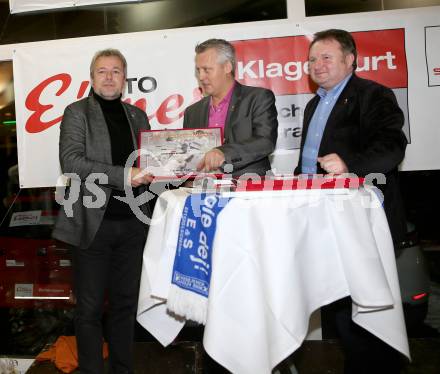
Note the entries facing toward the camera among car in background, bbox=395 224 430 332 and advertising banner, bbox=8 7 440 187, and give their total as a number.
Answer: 1

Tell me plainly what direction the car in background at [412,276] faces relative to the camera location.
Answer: facing away from the viewer and to the left of the viewer

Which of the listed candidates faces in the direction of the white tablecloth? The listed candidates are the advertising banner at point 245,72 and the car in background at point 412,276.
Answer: the advertising banner

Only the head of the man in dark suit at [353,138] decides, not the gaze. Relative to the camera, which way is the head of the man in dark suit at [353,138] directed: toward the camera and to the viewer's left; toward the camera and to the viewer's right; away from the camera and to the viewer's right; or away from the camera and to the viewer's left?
toward the camera and to the viewer's left

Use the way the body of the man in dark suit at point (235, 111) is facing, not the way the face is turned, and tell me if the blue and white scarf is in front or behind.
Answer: in front

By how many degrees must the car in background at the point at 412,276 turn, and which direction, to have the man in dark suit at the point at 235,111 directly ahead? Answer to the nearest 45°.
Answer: approximately 90° to its left

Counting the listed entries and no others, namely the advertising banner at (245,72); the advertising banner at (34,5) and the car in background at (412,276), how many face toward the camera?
2

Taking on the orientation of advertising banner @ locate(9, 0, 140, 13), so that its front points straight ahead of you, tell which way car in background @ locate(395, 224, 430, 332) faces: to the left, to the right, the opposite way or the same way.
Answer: the opposite way

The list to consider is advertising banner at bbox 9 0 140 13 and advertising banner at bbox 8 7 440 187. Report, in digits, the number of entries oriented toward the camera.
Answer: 2

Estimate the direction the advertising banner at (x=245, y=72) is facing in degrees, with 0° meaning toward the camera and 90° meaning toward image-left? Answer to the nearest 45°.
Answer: approximately 0°

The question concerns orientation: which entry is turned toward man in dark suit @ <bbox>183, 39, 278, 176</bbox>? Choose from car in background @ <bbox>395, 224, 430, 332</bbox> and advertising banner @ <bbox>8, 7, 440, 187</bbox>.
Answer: the advertising banner

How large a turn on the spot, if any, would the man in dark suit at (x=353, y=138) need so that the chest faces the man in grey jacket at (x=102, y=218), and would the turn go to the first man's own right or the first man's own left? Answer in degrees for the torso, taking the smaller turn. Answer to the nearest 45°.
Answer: approximately 45° to the first man's own right

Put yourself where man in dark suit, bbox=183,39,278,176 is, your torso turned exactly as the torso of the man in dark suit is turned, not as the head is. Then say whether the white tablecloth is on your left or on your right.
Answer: on your left

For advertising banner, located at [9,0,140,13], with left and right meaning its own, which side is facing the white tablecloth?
front
